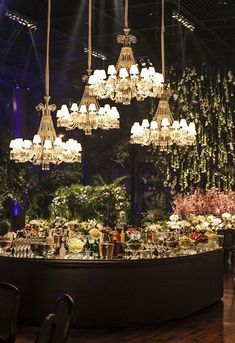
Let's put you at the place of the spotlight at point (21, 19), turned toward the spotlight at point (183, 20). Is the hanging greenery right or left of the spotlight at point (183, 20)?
left
